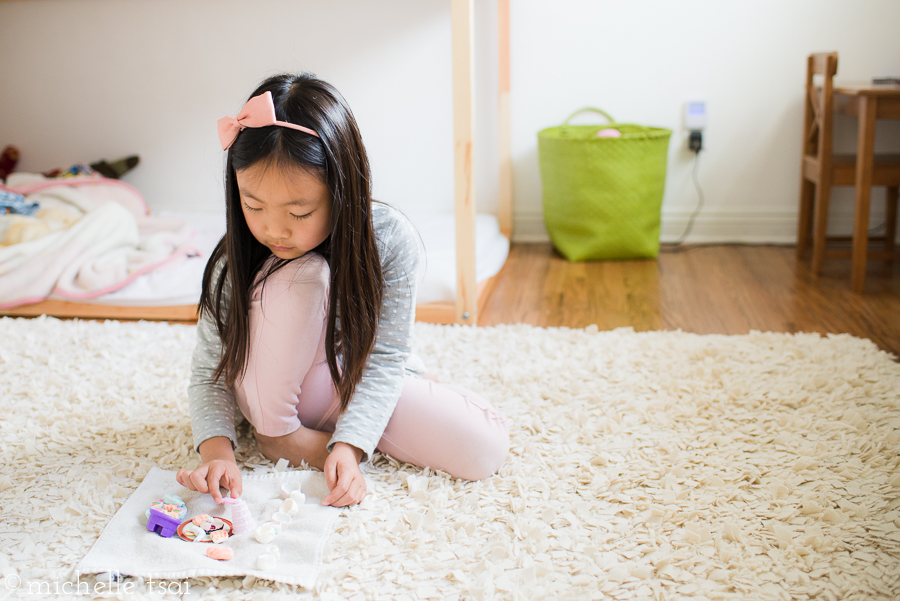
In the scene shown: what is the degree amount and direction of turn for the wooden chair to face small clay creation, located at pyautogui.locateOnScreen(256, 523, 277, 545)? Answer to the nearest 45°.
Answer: approximately 90° to its right

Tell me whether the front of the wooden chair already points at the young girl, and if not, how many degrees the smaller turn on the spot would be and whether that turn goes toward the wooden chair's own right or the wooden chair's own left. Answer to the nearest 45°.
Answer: approximately 90° to the wooden chair's own right

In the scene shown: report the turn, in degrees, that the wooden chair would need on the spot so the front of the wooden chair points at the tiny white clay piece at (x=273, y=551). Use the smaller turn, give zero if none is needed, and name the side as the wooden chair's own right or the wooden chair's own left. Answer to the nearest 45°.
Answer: approximately 90° to the wooden chair's own right

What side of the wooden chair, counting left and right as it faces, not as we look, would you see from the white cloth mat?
right

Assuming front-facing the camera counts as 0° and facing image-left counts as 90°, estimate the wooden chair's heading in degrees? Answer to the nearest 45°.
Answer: approximately 270°

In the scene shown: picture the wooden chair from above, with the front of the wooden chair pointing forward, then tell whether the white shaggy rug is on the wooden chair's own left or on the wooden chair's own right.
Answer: on the wooden chair's own right

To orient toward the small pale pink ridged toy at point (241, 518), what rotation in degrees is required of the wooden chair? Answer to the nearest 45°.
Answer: approximately 90° to its right

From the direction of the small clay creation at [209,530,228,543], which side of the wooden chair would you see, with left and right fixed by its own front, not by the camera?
right
